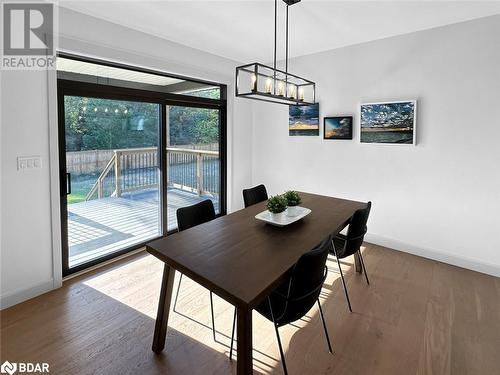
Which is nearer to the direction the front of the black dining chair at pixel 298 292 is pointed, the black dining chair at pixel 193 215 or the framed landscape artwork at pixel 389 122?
the black dining chair

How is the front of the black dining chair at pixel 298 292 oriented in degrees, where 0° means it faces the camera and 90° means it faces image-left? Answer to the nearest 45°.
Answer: approximately 135°

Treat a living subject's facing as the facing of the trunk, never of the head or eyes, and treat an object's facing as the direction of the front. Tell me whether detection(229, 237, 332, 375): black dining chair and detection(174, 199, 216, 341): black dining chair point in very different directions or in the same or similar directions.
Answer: very different directions

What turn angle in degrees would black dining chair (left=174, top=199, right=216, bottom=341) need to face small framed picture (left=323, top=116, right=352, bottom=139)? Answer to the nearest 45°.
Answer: approximately 90° to its left

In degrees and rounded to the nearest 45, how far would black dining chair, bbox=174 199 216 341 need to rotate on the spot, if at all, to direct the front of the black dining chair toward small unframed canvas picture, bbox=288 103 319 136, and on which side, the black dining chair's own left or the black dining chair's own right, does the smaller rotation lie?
approximately 90° to the black dining chair's own left
